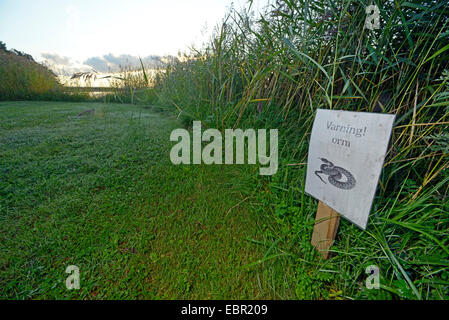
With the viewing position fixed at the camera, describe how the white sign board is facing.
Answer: facing the viewer and to the left of the viewer
